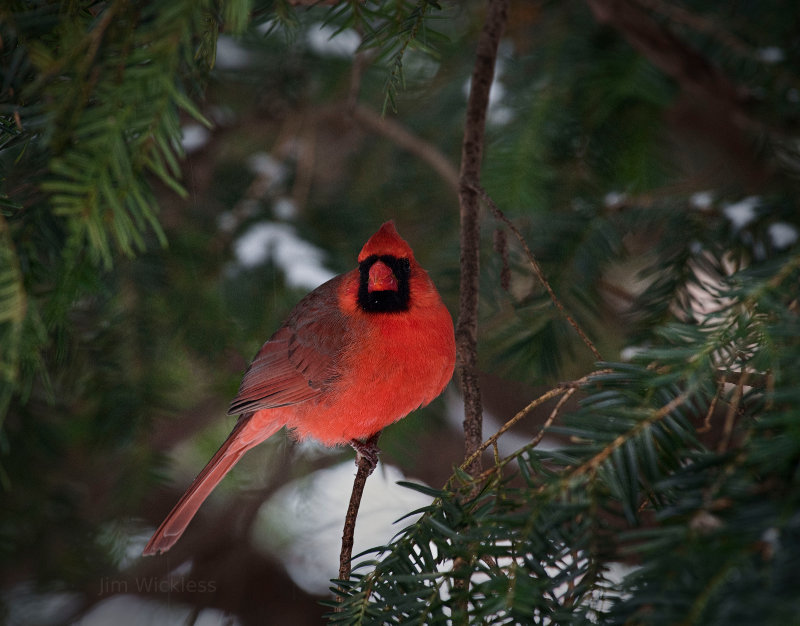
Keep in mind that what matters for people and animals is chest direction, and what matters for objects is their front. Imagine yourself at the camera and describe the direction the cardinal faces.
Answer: facing the viewer and to the right of the viewer
